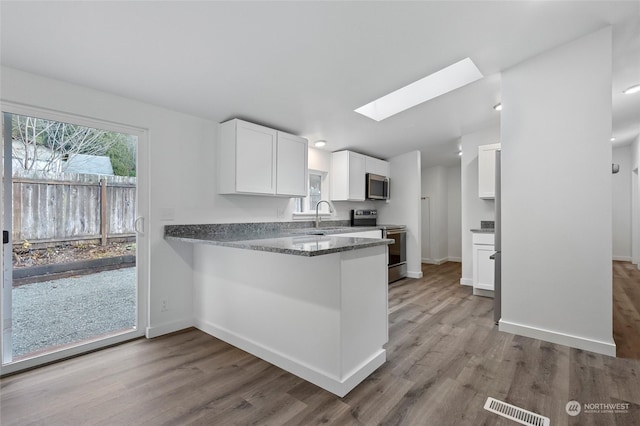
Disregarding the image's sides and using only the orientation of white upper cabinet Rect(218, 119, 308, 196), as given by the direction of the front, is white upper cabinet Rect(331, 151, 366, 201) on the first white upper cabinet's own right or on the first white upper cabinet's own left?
on the first white upper cabinet's own left

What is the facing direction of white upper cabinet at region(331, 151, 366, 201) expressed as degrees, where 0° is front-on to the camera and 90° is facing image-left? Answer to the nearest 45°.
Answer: approximately 315°

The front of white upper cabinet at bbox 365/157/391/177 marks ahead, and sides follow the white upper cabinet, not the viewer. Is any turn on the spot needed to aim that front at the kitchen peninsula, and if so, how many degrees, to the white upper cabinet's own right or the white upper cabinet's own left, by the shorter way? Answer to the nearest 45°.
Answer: approximately 45° to the white upper cabinet's own right

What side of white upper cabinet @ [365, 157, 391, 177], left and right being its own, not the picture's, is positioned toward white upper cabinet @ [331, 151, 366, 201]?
right

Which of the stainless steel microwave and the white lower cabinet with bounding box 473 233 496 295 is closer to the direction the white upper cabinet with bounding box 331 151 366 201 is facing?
the white lower cabinet

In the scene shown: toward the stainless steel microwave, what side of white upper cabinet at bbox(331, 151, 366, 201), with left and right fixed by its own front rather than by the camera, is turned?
left

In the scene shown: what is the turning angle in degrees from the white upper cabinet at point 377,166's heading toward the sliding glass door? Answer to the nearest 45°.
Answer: approximately 90° to its right

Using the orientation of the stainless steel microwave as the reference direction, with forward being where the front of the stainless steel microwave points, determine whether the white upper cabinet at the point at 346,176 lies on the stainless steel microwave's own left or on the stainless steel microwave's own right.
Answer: on the stainless steel microwave's own right
